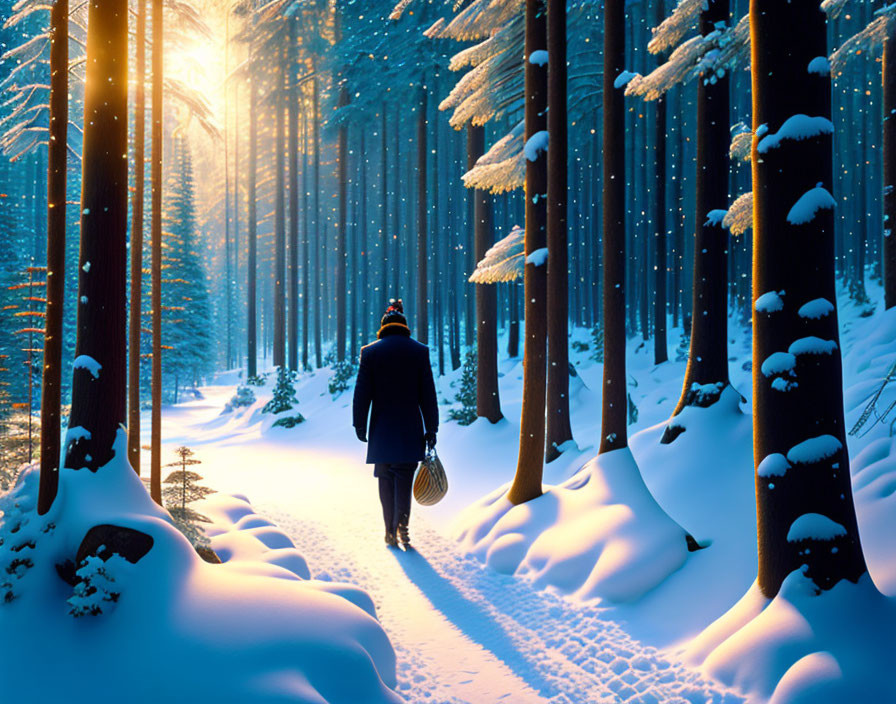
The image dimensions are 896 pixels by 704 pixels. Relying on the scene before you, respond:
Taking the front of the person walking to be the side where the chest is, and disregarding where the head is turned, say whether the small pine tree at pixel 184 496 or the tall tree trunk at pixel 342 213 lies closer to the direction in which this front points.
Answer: the tall tree trunk

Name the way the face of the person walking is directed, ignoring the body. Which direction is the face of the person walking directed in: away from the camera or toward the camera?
away from the camera

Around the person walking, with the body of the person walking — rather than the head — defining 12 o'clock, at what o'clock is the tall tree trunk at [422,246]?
The tall tree trunk is roughly at 12 o'clock from the person walking.

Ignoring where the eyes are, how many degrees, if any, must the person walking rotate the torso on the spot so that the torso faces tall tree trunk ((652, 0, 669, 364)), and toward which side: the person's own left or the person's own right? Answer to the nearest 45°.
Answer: approximately 45° to the person's own right

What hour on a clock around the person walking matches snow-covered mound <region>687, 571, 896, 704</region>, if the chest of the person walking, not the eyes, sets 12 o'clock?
The snow-covered mound is roughly at 5 o'clock from the person walking.

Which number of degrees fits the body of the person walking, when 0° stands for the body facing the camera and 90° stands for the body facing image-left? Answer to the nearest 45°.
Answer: approximately 180°

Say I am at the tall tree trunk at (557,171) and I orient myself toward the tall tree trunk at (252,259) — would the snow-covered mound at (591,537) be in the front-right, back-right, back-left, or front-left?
back-left

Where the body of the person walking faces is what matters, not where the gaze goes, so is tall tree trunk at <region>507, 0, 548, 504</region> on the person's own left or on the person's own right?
on the person's own right
